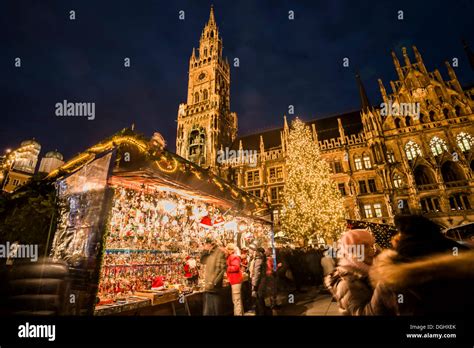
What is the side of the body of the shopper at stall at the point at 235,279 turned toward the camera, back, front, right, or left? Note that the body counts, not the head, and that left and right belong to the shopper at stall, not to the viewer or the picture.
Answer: left

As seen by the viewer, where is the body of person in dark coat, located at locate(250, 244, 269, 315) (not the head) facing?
to the viewer's left

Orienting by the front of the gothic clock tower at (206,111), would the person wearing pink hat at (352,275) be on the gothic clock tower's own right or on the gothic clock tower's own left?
on the gothic clock tower's own left

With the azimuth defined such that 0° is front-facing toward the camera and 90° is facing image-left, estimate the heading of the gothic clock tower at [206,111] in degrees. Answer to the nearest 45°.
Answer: approximately 45°

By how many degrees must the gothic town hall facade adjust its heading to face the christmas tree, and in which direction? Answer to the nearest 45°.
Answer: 0° — it already faces it

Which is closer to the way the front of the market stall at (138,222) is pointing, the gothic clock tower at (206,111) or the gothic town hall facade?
the gothic town hall facade

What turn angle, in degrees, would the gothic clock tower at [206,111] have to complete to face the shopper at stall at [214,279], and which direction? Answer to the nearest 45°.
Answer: approximately 45° to its left
